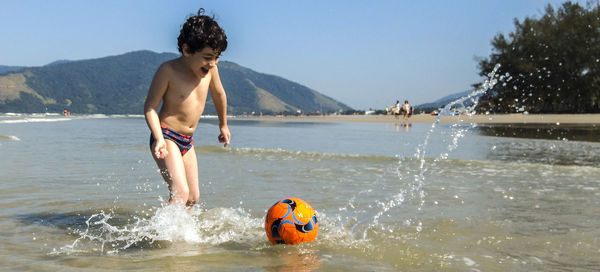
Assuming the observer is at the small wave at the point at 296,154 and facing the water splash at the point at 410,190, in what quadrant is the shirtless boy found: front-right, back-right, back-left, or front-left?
front-right

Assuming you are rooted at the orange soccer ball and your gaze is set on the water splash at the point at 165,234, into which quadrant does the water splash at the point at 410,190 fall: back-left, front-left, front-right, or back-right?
back-right

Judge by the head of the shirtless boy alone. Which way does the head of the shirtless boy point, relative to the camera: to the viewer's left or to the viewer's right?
to the viewer's right

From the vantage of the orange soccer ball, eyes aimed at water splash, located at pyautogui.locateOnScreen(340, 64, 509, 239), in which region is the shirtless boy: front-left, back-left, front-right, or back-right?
back-left

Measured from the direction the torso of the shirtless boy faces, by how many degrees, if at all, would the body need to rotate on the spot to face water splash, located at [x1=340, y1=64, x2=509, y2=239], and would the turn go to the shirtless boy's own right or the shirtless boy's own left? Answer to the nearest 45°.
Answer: approximately 90° to the shirtless boy's own left

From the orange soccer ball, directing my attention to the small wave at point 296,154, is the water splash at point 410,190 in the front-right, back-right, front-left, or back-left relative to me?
front-right

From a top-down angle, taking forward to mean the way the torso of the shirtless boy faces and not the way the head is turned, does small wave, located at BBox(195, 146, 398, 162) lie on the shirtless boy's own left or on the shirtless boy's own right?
on the shirtless boy's own left

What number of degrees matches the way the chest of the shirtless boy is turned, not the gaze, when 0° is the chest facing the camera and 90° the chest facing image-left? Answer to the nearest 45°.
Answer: approximately 315°
